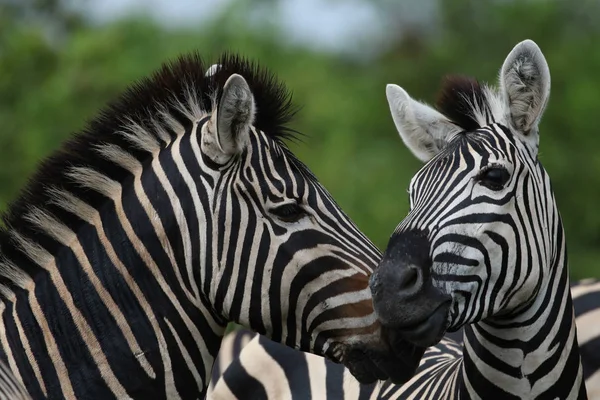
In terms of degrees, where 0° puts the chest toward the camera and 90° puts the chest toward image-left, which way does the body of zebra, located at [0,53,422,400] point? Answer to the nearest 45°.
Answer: approximately 270°

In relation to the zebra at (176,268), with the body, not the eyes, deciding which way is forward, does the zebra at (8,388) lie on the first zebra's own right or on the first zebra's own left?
on the first zebra's own right

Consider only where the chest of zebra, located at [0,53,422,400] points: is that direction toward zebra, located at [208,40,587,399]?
yes
